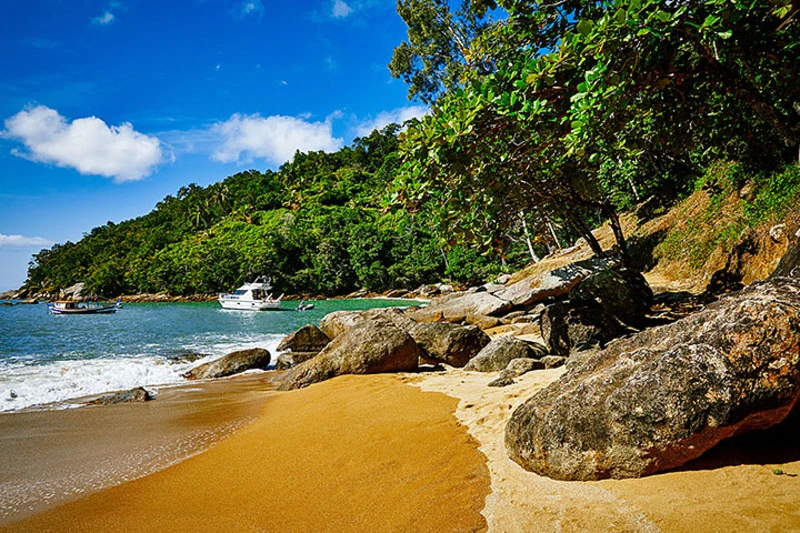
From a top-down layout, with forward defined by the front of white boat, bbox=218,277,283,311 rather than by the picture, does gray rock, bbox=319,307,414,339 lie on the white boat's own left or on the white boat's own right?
on the white boat's own left

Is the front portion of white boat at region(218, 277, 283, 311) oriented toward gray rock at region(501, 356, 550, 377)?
no

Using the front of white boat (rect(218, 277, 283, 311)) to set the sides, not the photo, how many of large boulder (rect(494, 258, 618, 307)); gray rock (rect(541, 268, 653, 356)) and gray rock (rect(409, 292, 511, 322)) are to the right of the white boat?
0

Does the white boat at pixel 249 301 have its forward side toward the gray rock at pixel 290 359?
no

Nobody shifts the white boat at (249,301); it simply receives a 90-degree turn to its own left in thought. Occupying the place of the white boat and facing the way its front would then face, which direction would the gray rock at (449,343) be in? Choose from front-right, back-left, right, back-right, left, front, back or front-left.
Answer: front

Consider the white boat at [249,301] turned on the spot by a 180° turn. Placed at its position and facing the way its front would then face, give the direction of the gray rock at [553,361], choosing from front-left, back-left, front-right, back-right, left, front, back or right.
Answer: right

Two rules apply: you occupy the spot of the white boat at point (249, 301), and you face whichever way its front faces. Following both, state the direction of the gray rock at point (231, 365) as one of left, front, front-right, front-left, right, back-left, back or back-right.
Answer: left

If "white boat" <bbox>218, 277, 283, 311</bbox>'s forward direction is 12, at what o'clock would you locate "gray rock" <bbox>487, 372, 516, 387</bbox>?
The gray rock is roughly at 9 o'clock from the white boat.

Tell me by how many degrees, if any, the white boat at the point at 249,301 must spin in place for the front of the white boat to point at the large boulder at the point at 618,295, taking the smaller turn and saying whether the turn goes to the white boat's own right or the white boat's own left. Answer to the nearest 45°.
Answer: approximately 90° to the white boat's own left

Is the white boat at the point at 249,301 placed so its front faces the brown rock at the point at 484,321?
no

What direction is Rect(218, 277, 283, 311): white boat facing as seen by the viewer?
to the viewer's left

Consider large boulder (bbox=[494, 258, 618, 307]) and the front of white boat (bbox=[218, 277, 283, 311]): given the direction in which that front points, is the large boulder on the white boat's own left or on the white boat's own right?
on the white boat's own left
